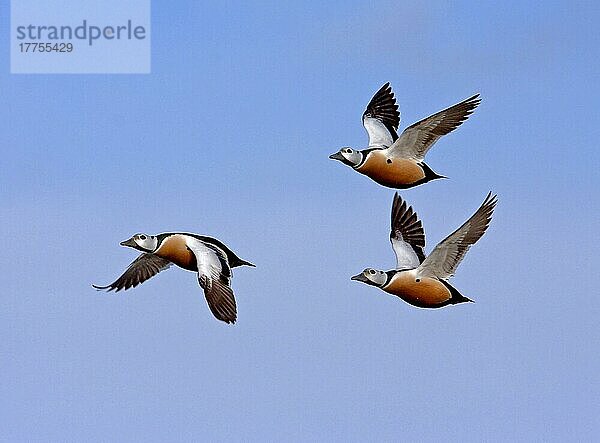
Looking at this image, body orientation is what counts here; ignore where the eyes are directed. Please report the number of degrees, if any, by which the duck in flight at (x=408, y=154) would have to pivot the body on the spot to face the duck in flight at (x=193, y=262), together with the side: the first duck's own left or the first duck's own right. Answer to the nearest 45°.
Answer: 0° — it already faces it

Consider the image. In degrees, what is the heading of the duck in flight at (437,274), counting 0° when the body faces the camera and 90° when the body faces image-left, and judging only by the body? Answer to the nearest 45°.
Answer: approximately 90°

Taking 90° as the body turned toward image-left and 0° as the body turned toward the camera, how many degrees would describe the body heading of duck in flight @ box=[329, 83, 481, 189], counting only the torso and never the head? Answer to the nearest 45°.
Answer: approximately 90°

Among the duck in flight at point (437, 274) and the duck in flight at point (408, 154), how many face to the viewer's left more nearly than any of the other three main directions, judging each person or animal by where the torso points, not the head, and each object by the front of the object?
2

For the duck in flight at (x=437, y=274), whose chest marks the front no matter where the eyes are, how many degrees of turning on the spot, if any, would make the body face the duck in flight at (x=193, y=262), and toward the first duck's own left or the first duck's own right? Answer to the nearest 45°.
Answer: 0° — it already faces it
